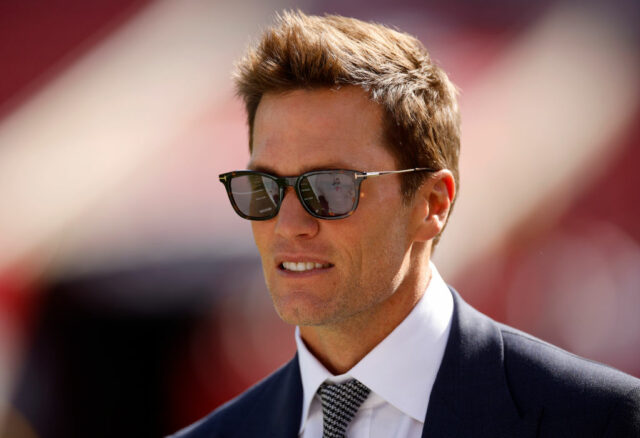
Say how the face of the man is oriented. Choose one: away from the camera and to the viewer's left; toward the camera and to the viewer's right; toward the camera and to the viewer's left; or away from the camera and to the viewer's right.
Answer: toward the camera and to the viewer's left

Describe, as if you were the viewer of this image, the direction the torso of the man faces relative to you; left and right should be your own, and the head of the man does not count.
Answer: facing the viewer and to the left of the viewer
